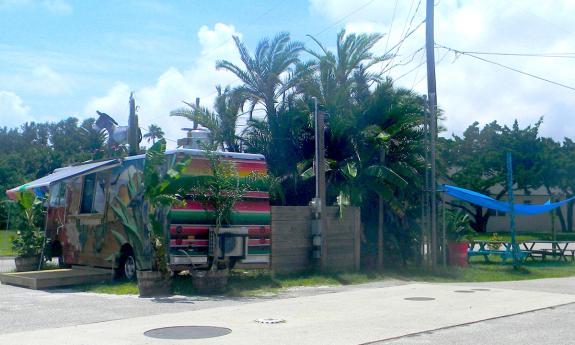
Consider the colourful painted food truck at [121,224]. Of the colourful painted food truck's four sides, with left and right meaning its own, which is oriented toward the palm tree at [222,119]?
right

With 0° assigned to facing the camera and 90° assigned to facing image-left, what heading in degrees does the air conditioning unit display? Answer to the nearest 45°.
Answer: approximately 0°

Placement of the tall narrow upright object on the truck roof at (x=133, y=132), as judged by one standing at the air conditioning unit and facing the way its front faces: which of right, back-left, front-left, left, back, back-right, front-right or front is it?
back-right

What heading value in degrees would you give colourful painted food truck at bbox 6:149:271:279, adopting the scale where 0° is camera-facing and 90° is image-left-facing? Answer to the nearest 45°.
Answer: approximately 135°
